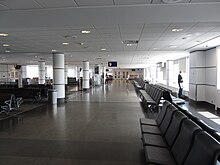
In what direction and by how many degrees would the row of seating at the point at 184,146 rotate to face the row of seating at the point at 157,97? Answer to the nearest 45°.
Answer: approximately 90° to its right

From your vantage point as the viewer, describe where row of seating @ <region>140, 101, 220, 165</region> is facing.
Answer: facing to the left of the viewer

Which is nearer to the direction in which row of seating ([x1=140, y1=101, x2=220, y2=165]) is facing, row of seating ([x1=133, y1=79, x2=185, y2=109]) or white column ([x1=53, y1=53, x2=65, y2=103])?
the white column

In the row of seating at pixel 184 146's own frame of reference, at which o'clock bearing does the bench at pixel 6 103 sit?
The bench is roughly at 1 o'clock from the row of seating.
